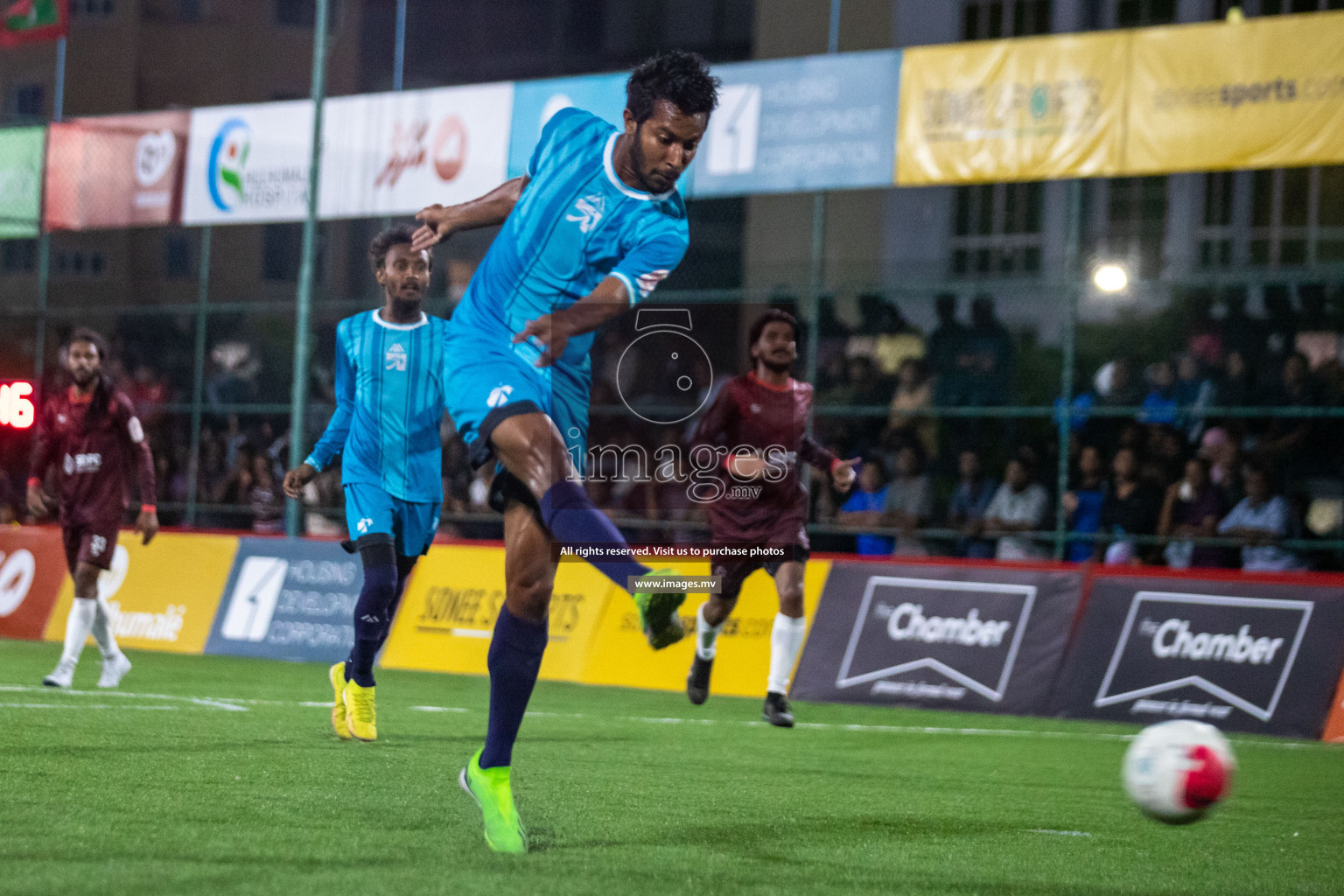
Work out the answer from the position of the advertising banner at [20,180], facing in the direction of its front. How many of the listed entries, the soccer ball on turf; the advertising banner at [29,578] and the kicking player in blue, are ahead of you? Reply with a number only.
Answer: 3

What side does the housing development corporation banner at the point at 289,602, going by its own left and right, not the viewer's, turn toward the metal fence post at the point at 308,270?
back

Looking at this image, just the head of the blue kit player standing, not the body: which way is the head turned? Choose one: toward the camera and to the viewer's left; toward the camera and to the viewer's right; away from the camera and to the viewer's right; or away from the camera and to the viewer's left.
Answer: toward the camera and to the viewer's right

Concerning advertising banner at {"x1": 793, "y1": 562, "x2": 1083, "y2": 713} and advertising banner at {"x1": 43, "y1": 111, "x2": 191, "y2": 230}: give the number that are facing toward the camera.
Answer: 2

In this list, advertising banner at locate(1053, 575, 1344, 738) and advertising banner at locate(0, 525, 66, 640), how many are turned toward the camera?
2

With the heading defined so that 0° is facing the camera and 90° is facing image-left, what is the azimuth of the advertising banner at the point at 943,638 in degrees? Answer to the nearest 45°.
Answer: approximately 0°

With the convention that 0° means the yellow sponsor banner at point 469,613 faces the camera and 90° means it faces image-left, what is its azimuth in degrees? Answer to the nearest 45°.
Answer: approximately 0°

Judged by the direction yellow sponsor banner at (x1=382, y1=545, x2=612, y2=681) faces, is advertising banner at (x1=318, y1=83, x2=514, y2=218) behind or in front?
behind
